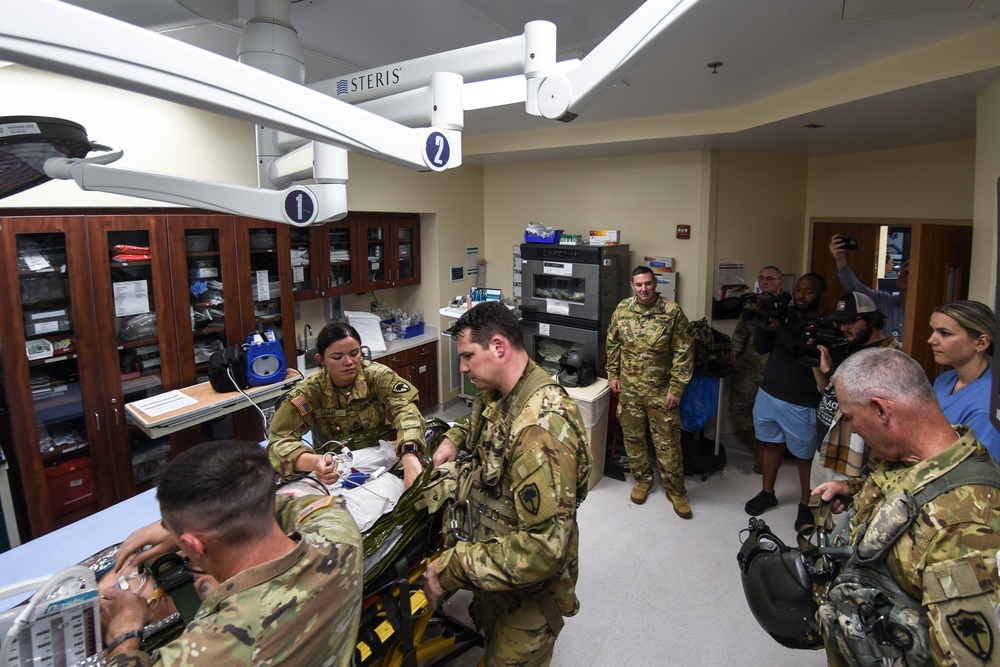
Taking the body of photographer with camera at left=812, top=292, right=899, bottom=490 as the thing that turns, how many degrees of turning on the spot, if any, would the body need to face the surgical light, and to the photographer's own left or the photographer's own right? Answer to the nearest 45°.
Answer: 0° — they already face it

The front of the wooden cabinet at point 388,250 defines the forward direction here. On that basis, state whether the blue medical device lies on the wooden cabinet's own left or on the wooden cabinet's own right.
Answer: on the wooden cabinet's own right

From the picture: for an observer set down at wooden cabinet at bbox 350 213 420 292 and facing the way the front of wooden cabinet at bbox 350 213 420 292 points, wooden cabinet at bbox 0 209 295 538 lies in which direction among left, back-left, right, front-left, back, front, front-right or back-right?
right

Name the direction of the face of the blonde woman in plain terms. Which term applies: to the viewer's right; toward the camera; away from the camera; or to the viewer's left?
to the viewer's left

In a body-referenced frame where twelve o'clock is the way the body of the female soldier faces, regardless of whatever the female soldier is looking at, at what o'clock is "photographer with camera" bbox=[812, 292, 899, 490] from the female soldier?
The photographer with camera is roughly at 9 o'clock from the female soldier.

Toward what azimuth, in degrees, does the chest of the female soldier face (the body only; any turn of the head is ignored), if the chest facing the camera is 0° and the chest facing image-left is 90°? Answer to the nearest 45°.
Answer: approximately 0°

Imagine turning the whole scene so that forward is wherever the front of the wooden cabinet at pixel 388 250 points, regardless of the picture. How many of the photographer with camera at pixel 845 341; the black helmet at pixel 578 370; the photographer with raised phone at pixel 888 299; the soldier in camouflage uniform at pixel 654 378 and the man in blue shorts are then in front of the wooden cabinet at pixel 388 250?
5

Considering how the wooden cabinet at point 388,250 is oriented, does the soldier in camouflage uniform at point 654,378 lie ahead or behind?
ahead

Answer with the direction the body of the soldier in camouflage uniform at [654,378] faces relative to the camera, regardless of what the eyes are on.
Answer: toward the camera

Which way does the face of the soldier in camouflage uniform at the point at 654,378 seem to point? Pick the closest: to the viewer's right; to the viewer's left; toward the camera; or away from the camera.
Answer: toward the camera

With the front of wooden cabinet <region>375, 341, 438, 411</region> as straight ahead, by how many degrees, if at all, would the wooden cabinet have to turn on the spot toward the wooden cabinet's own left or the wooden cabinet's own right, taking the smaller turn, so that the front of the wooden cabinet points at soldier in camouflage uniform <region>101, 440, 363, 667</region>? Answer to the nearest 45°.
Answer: approximately 45° to the wooden cabinet's own right

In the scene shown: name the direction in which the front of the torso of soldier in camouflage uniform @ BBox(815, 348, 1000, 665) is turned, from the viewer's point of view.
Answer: to the viewer's left

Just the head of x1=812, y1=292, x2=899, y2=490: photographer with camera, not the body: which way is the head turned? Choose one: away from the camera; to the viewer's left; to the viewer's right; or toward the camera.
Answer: to the viewer's left

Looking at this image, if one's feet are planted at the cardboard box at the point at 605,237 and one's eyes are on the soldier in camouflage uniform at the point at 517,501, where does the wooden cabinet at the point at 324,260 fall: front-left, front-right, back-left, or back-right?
front-right

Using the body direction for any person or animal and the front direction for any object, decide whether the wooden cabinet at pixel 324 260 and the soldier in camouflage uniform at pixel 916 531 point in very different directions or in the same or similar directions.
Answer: very different directions

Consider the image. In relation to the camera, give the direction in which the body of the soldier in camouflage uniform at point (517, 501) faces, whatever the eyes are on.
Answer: to the viewer's left

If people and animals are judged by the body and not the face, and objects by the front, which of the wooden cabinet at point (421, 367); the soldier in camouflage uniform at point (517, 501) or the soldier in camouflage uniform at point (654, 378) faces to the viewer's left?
the soldier in camouflage uniform at point (517, 501)

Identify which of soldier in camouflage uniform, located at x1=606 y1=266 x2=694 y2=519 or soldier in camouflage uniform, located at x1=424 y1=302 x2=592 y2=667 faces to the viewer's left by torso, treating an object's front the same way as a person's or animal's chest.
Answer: soldier in camouflage uniform, located at x1=424 y1=302 x2=592 y2=667

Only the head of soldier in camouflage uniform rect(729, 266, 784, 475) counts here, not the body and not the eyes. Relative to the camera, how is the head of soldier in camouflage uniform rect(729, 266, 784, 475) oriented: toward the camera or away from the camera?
toward the camera

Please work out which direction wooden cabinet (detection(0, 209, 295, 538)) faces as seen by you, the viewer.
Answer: facing the viewer and to the right of the viewer

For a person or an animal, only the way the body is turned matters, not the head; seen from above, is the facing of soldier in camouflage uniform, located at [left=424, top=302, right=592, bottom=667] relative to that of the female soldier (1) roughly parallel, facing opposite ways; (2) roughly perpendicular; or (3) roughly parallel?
roughly perpendicular
